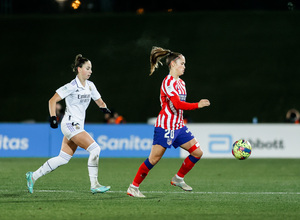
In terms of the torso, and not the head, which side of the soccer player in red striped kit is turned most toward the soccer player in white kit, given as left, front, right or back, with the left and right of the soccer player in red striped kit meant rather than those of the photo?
back

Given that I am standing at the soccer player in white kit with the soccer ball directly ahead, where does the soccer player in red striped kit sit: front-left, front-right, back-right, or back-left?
front-right

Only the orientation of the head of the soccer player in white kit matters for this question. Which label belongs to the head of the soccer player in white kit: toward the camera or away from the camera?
toward the camera

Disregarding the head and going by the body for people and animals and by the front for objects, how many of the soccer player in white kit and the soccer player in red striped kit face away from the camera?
0

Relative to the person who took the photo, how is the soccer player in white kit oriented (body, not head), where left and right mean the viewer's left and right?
facing the viewer and to the right of the viewer

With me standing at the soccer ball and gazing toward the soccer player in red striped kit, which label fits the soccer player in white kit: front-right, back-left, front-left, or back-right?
front-right

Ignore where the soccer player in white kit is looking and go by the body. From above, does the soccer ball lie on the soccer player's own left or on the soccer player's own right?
on the soccer player's own left

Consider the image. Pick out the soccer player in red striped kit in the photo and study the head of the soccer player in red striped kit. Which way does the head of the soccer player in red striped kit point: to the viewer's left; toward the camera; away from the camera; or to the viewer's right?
to the viewer's right

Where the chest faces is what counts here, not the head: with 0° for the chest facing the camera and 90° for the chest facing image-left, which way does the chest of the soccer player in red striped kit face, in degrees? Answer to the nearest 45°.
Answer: approximately 270°

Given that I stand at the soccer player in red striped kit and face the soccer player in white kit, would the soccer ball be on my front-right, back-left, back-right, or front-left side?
back-right

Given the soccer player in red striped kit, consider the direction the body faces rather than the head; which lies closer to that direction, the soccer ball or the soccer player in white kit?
the soccer ball

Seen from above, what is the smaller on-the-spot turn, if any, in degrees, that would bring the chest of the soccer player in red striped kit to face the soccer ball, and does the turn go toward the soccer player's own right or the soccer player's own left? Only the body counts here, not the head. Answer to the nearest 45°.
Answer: approximately 45° to the soccer player's own left

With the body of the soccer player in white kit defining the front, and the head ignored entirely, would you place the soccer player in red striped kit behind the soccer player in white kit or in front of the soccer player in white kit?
in front
